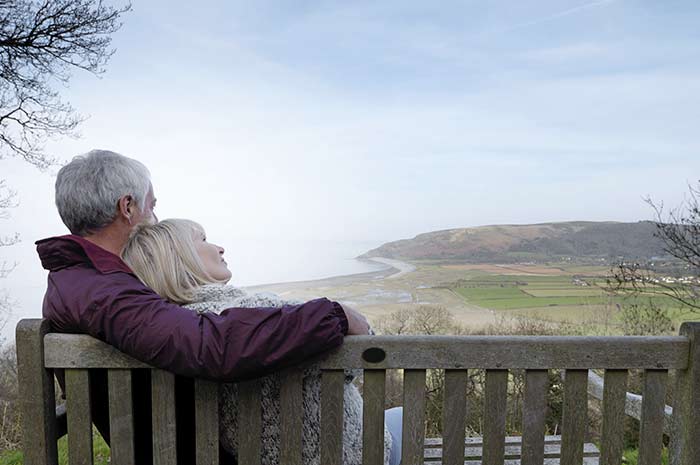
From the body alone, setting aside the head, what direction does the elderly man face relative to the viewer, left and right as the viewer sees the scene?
facing away from the viewer and to the right of the viewer

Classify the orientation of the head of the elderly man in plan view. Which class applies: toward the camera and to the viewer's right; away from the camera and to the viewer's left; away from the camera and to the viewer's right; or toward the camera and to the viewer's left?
away from the camera and to the viewer's right
